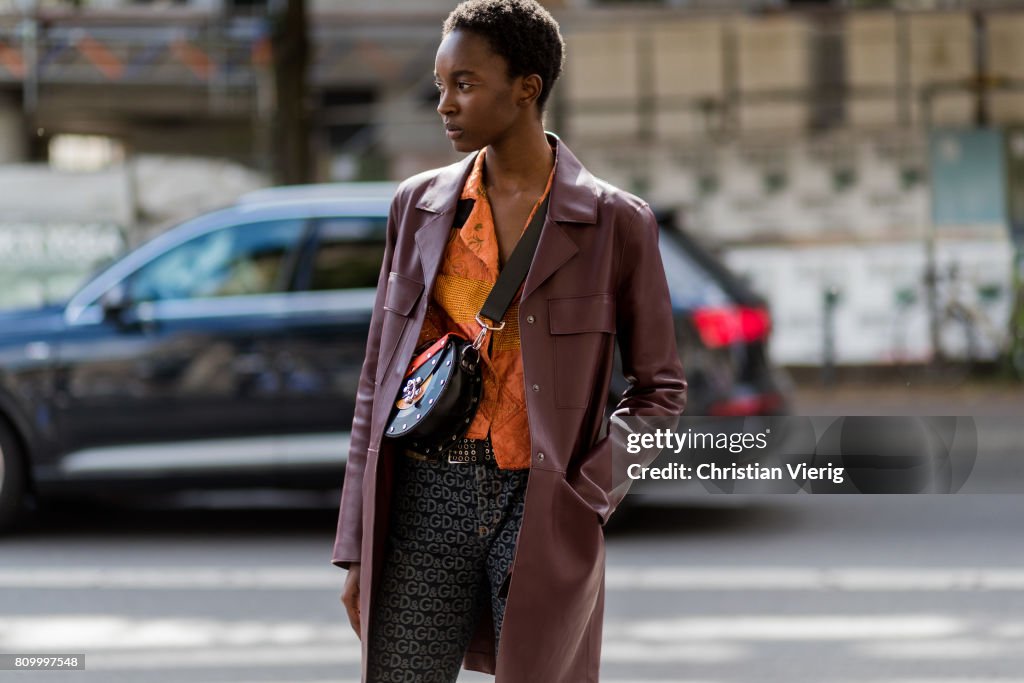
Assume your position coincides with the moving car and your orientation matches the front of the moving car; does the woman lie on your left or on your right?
on your left

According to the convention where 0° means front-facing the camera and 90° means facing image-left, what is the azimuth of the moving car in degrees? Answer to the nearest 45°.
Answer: approximately 90°
